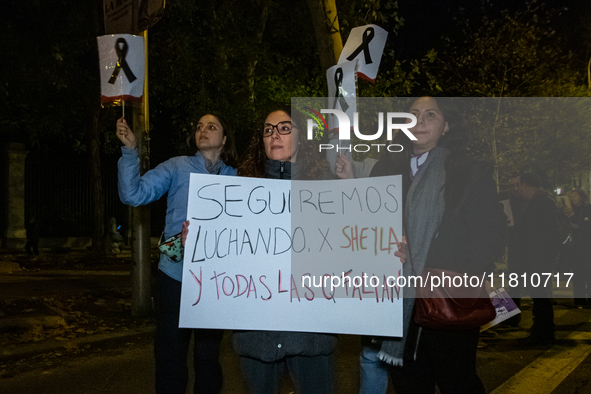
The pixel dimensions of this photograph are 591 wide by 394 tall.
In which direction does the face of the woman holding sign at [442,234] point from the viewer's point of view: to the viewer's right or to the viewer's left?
to the viewer's left

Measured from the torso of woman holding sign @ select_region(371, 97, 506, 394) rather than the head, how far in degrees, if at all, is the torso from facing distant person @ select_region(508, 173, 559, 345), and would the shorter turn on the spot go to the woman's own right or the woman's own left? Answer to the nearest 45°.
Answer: approximately 135° to the woman's own right

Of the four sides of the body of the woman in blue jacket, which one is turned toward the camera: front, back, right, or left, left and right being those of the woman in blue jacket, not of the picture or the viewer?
front

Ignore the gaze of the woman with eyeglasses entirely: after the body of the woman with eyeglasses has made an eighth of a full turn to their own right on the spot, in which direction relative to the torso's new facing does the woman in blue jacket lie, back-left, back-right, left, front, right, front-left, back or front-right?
right

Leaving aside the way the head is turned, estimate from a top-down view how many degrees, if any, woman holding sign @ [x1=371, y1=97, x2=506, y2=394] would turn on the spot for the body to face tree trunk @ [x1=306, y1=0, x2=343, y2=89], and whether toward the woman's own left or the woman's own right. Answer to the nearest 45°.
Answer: approximately 135° to the woman's own right

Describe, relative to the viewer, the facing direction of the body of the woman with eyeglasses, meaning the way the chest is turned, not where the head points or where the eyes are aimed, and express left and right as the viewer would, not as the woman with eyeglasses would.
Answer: facing the viewer

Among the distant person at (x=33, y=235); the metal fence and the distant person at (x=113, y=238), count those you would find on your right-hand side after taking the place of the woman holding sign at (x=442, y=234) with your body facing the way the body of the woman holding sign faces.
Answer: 3

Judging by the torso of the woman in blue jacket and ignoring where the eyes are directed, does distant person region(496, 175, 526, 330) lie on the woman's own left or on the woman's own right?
on the woman's own left

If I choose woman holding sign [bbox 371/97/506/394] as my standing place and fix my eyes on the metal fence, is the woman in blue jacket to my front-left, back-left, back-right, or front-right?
front-left
